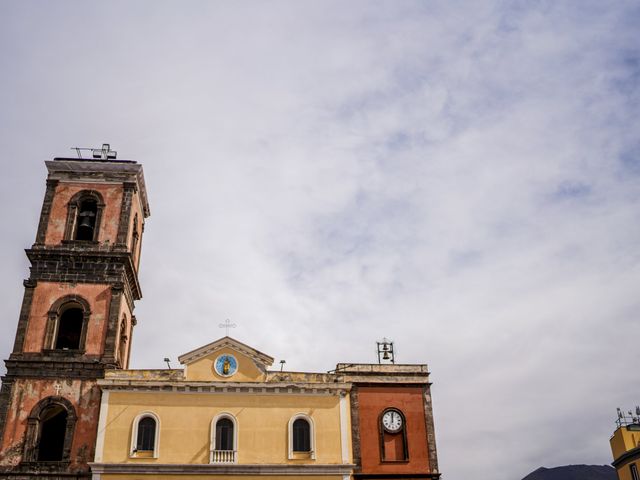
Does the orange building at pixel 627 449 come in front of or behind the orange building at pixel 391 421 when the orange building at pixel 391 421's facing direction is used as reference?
behind

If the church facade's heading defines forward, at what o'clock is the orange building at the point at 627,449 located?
The orange building is roughly at 8 o'clock from the church facade.

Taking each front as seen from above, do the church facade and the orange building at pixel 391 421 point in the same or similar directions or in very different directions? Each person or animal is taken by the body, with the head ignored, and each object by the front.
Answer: same or similar directions

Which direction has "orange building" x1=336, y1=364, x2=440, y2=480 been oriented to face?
toward the camera

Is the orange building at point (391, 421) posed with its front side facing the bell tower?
no
